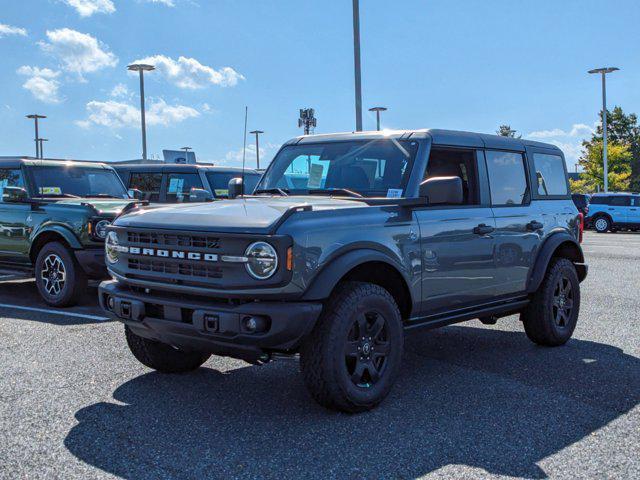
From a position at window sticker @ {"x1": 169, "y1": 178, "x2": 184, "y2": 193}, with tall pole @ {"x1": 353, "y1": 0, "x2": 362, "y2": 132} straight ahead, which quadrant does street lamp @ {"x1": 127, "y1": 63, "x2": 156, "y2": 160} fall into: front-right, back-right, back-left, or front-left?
front-left

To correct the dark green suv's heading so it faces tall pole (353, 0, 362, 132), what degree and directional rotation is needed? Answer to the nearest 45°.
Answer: approximately 90° to its left

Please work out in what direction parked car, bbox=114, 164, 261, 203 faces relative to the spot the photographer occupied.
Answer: facing the viewer and to the right of the viewer

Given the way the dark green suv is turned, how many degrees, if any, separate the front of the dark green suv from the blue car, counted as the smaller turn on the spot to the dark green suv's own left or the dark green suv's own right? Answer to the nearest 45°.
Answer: approximately 90° to the dark green suv's own left

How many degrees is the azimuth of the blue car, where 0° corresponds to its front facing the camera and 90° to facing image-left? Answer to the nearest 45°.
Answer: approximately 270°

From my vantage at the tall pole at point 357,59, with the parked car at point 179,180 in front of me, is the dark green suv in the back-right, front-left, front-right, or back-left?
front-left

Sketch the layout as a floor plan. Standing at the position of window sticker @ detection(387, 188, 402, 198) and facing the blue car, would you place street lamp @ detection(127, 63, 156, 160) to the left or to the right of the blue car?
left

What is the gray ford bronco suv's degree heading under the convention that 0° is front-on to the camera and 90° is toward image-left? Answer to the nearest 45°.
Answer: approximately 45°

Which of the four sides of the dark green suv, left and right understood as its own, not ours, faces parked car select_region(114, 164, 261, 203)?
left
